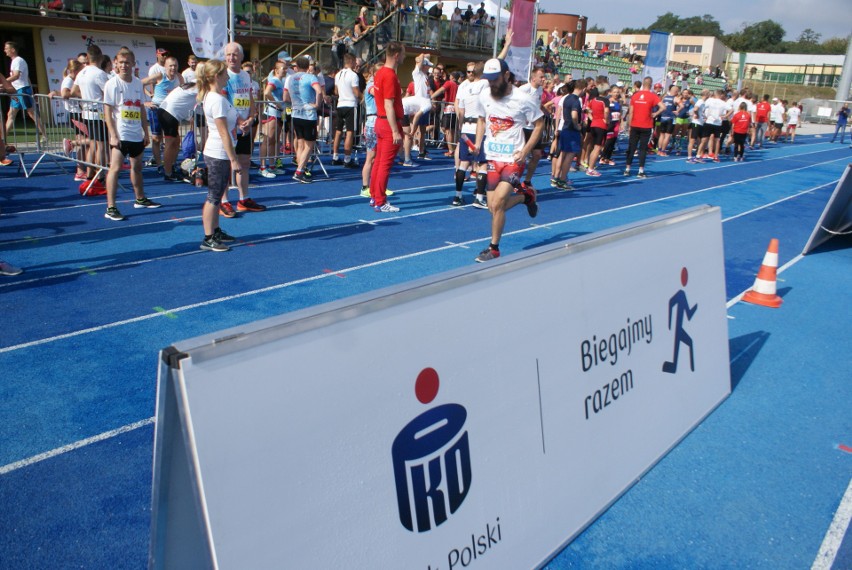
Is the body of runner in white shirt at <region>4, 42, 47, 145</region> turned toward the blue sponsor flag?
no

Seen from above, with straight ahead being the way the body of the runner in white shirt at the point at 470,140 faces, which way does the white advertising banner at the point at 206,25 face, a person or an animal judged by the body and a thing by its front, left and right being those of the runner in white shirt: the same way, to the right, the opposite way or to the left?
the same way

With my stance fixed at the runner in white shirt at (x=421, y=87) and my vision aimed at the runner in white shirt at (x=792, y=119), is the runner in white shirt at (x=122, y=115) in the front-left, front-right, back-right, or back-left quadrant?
back-right

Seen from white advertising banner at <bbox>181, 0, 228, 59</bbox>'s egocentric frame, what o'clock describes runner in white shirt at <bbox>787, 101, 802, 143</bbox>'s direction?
The runner in white shirt is roughly at 8 o'clock from the white advertising banner.

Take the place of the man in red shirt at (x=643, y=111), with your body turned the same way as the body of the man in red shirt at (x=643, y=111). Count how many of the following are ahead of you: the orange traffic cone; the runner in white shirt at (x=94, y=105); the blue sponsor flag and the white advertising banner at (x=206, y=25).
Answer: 1

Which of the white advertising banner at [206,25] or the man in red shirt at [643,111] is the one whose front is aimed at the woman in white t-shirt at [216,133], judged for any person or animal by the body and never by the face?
the white advertising banner

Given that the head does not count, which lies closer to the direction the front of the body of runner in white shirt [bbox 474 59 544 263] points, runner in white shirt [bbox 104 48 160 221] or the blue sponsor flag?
the runner in white shirt

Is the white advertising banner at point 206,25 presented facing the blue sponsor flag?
no

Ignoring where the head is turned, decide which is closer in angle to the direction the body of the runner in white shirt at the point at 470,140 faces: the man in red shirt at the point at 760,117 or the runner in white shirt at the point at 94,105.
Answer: the runner in white shirt

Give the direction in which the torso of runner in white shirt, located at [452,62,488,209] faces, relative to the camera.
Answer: toward the camera

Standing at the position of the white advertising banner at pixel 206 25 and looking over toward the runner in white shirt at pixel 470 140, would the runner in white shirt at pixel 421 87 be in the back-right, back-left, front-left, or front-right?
front-left

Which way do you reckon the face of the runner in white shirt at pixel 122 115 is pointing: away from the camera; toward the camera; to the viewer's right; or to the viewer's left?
toward the camera

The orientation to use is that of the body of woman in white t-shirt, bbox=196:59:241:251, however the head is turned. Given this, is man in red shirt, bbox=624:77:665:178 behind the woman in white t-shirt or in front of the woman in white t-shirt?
in front

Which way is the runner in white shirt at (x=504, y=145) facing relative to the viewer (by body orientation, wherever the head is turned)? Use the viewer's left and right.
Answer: facing the viewer and to the left of the viewer

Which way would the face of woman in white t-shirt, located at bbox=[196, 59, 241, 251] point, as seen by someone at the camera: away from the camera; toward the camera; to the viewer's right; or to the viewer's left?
to the viewer's right
